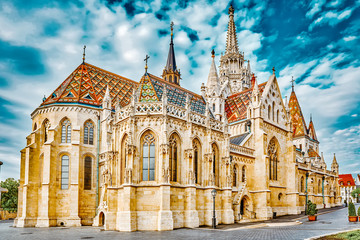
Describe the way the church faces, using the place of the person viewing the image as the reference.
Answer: facing away from the viewer and to the right of the viewer
